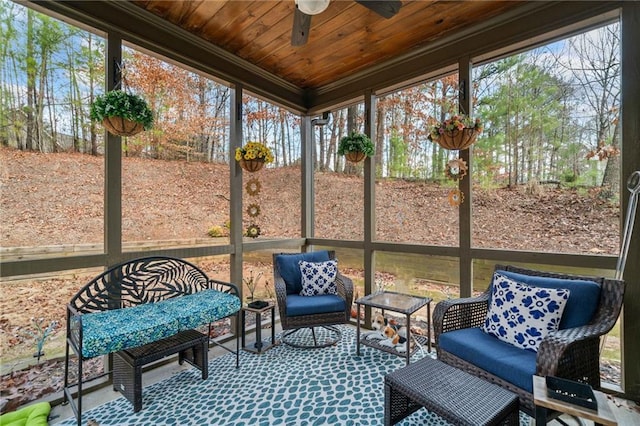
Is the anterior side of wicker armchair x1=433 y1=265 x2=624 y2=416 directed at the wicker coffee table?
yes

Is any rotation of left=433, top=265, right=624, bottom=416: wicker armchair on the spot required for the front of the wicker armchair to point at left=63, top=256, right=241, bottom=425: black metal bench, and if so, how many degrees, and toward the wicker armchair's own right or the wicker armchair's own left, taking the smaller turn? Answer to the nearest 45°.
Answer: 0° — it already faces it

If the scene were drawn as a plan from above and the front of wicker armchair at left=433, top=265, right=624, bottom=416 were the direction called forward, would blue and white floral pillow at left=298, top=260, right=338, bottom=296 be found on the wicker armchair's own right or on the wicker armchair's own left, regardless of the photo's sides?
on the wicker armchair's own right

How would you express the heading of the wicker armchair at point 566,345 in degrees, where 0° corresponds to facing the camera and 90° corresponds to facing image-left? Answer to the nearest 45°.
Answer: approximately 45°
